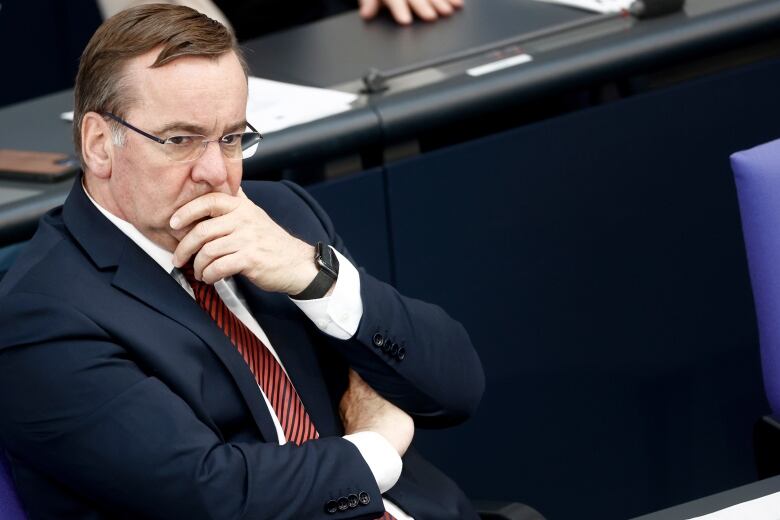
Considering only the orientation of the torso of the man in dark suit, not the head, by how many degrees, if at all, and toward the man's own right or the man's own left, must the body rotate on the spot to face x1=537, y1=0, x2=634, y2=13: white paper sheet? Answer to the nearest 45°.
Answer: approximately 90° to the man's own left

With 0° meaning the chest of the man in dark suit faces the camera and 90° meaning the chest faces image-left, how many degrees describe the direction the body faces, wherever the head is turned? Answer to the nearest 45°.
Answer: approximately 315°

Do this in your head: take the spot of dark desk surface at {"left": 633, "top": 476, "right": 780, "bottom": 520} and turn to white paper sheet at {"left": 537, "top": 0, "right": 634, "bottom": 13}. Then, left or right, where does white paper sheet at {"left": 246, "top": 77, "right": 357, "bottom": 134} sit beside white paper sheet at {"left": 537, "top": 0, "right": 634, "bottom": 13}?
left

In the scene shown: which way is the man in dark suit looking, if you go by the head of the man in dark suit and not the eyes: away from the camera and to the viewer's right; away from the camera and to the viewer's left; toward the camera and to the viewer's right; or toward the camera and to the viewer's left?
toward the camera and to the viewer's right

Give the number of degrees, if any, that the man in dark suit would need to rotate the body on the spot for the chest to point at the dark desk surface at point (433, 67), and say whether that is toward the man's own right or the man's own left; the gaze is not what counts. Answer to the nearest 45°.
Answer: approximately 90° to the man's own left

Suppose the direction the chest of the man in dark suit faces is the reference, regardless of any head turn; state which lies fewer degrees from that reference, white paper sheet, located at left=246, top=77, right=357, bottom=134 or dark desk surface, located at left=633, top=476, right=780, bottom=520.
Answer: the dark desk surface

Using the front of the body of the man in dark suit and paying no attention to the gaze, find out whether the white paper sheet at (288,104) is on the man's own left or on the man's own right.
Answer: on the man's own left
